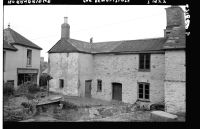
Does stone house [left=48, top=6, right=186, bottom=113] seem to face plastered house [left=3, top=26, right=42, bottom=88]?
no

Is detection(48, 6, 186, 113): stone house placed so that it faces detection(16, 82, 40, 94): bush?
no

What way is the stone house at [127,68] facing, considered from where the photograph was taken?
facing the viewer

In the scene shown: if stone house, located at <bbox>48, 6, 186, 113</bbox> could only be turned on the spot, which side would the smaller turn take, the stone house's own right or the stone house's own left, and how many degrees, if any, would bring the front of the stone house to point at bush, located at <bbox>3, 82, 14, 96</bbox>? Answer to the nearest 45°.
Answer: approximately 45° to the stone house's own right
